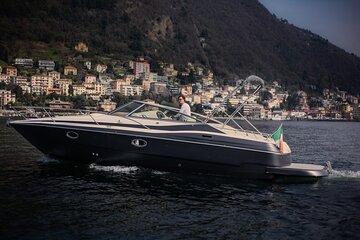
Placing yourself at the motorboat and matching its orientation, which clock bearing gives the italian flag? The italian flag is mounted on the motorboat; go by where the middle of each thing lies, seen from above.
The italian flag is roughly at 6 o'clock from the motorboat.

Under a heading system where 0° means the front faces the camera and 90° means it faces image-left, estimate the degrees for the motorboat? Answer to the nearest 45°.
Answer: approximately 90°
